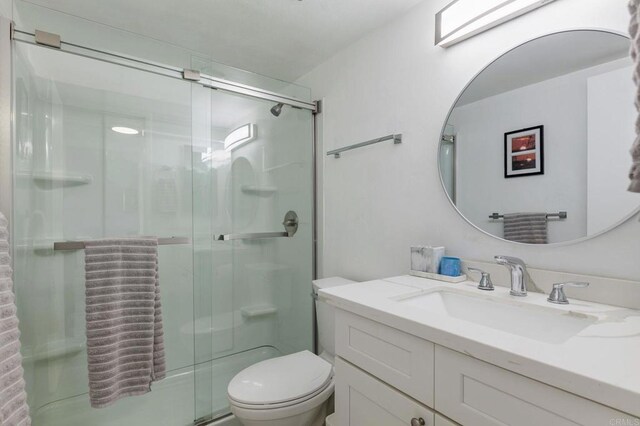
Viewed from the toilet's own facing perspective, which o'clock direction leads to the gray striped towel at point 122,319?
The gray striped towel is roughly at 2 o'clock from the toilet.

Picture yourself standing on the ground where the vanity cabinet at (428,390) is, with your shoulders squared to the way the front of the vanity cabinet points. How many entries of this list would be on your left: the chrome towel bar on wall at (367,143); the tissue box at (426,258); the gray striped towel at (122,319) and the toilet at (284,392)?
0

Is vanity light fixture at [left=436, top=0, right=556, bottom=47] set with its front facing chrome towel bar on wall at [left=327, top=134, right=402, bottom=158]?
no

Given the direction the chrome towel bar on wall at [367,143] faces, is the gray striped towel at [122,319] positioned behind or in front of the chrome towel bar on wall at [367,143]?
in front

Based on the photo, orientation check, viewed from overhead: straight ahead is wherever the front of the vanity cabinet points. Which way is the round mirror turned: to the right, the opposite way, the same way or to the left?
the same way

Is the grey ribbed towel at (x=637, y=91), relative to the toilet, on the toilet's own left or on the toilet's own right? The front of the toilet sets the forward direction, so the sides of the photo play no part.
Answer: on the toilet's own left

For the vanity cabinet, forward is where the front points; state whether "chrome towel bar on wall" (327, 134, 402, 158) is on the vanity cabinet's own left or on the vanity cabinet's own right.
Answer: on the vanity cabinet's own right

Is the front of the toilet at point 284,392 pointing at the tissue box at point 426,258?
no

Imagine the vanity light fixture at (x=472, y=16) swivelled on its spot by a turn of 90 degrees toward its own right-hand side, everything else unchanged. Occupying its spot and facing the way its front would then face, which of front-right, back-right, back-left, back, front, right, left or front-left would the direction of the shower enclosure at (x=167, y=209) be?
front-left

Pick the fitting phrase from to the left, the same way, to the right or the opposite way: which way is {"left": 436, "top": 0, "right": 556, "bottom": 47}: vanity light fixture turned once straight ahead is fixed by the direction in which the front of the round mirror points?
the same way

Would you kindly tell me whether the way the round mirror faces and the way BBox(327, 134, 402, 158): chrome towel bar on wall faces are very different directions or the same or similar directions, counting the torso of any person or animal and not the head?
same or similar directions

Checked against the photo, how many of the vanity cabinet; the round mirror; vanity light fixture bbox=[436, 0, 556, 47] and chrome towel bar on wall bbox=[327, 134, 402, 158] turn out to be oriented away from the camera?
0

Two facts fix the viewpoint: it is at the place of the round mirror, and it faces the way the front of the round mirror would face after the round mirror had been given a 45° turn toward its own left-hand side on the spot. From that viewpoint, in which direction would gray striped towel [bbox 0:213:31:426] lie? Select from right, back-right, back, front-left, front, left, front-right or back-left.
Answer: front-right

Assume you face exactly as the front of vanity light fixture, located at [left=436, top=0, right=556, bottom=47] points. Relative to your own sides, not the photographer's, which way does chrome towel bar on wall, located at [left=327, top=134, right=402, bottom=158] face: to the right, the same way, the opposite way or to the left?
the same way

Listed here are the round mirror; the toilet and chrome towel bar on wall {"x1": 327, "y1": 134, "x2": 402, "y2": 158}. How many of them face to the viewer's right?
0

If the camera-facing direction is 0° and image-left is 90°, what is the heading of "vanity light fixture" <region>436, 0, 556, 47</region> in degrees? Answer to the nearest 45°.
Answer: approximately 45°

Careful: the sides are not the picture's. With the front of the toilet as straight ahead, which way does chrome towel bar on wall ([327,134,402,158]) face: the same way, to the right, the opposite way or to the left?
the same way

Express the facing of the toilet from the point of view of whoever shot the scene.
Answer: facing the viewer and to the left of the viewer

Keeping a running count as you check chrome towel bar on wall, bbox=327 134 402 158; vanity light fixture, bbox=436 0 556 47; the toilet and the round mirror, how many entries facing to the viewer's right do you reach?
0

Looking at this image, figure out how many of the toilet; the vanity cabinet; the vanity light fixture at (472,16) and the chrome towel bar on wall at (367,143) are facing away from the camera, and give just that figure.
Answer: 0
